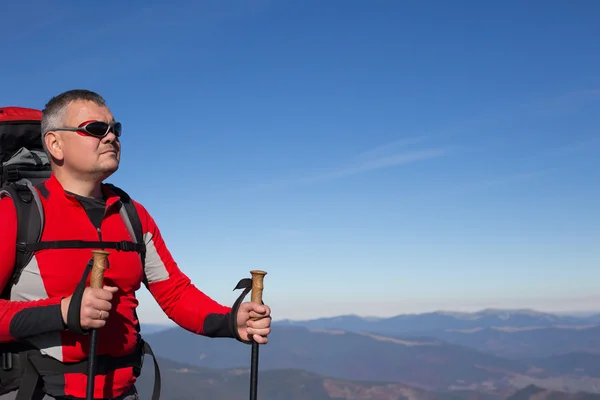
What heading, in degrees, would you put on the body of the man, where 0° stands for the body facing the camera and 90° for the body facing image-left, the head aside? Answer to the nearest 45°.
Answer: approximately 315°
